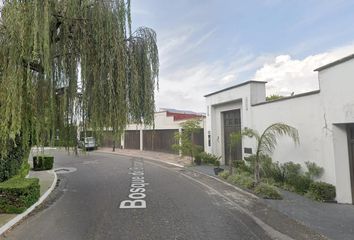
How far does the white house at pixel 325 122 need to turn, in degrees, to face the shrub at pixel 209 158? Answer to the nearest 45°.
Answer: approximately 90° to its right

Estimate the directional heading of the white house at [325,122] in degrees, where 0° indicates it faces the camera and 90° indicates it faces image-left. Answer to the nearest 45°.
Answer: approximately 45°

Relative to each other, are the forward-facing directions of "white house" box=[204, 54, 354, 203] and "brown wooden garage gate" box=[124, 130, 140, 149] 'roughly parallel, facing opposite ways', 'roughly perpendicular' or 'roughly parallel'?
roughly perpendicular

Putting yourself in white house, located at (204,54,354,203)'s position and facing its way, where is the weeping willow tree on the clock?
The weeping willow tree is roughly at 12 o'clock from the white house.

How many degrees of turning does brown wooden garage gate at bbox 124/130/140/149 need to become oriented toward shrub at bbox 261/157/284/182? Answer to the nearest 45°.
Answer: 0° — it already faces it

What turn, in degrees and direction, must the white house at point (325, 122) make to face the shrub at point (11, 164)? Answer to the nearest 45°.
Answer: approximately 45° to its right

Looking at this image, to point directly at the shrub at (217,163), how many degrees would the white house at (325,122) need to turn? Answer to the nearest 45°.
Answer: approximately 90° to its right
